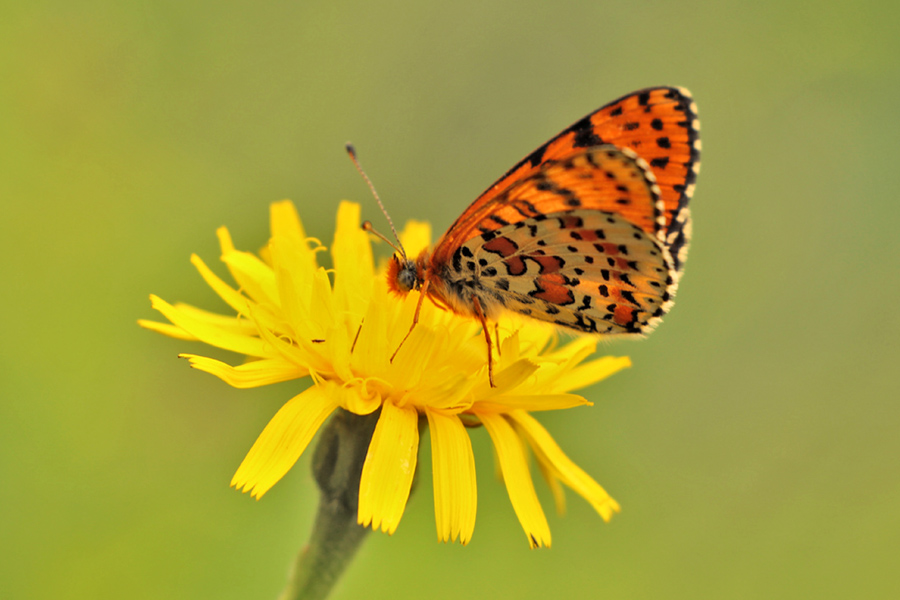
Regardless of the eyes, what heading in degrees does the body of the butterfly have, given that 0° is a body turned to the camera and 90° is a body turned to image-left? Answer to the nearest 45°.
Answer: approximately 90°
